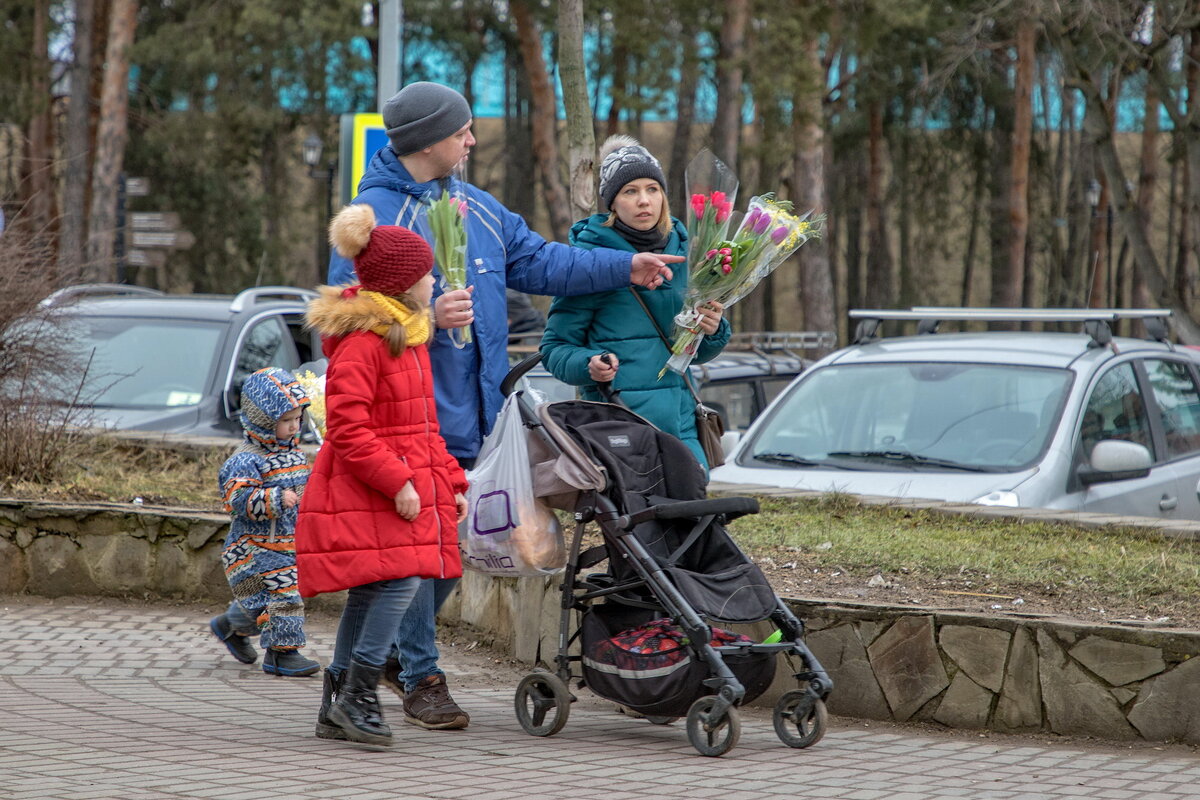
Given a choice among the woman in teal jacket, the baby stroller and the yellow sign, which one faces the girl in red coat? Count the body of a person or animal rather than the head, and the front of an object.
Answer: the yellow sign

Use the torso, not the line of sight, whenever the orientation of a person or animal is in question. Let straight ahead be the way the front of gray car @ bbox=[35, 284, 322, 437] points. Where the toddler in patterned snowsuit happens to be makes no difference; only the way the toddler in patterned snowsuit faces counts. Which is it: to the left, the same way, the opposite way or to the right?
to the left

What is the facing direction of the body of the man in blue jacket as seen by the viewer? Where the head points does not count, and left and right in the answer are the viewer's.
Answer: facing the viewer and to the right of the viewer

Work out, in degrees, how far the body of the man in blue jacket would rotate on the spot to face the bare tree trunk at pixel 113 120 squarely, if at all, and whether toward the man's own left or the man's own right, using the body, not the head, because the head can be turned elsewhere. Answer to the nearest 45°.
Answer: approximately 135° to the man's own left

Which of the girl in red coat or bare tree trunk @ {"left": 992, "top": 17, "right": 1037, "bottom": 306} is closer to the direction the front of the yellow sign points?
the girl in red coat

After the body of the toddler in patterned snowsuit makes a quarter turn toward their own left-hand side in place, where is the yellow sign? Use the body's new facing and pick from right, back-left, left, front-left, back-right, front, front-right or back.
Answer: front-left

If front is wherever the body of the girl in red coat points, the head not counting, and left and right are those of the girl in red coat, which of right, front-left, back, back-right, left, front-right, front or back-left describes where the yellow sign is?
back-left

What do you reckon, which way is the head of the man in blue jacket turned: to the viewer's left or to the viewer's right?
to the viewer's right

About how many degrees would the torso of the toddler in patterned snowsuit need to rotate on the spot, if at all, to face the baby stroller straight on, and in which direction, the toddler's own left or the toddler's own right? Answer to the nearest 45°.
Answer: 0° — they already face it

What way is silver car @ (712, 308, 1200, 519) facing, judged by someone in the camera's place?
facing the viewer and to the left of the viewer

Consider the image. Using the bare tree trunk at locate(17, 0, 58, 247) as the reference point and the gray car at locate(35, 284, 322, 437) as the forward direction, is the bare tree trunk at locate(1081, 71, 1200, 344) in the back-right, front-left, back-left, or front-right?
front-left

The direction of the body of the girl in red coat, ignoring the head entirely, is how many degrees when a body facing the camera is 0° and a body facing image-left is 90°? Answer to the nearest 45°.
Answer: approximately 315°

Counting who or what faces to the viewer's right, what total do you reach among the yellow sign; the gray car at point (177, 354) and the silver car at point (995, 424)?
0

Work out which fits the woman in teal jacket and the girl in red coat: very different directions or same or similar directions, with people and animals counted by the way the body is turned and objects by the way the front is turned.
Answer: same or similar directions

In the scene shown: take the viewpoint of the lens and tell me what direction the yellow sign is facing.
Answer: facing the viewer

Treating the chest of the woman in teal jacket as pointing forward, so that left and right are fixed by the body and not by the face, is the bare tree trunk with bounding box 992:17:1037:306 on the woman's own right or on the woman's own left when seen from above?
on the woman's own left

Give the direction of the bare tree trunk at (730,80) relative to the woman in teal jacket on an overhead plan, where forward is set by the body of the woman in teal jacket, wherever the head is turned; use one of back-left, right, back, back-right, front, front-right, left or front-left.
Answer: back-left

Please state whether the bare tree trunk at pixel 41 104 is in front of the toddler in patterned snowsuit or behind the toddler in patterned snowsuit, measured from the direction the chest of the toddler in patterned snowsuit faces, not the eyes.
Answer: behind
